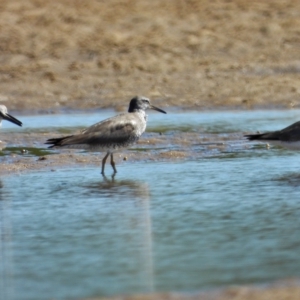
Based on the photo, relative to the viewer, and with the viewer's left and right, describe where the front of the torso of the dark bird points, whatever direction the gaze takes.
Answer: facing to the right of the viewer

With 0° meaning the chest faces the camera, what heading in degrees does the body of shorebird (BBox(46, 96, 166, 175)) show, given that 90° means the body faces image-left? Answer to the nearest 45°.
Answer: approximately 270°

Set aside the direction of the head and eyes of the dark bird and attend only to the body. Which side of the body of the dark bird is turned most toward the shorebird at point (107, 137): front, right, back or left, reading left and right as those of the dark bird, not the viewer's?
back

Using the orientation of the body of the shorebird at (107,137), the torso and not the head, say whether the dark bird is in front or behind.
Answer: in front

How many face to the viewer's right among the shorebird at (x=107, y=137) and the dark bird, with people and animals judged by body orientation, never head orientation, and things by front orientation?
2
